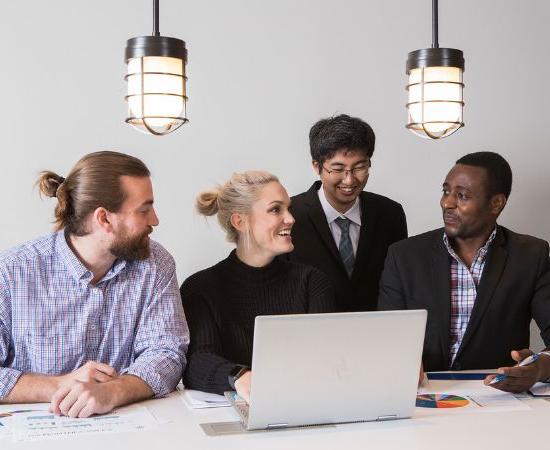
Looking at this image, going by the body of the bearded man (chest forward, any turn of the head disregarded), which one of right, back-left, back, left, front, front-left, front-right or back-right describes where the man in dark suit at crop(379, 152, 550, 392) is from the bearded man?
left

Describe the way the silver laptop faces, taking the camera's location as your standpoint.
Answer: facing away from the viewer

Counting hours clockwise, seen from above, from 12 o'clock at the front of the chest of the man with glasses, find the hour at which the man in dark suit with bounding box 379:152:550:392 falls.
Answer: The man in dark suit is roughly at 10 o'clock from the man with glasses.

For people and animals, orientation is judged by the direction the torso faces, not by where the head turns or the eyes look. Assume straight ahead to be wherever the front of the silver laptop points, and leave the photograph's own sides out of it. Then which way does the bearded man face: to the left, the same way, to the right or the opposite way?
the opposite way

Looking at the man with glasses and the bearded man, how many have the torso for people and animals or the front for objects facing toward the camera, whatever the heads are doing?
2

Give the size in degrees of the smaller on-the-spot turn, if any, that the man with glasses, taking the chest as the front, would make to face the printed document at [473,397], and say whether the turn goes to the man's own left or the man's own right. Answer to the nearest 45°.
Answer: approximately 45° to the man's own left

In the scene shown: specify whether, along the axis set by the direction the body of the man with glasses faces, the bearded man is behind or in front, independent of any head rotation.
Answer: in front

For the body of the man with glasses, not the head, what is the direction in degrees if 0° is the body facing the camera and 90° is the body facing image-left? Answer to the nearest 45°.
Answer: approximately 0°

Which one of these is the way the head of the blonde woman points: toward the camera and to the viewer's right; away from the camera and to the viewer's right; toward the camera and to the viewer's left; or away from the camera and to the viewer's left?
toward the camera and to the viewer's right

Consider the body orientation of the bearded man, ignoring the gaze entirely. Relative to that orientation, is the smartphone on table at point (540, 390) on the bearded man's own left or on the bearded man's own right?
on the bearded man's own left

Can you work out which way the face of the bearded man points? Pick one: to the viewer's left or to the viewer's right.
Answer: to the viewer's right
